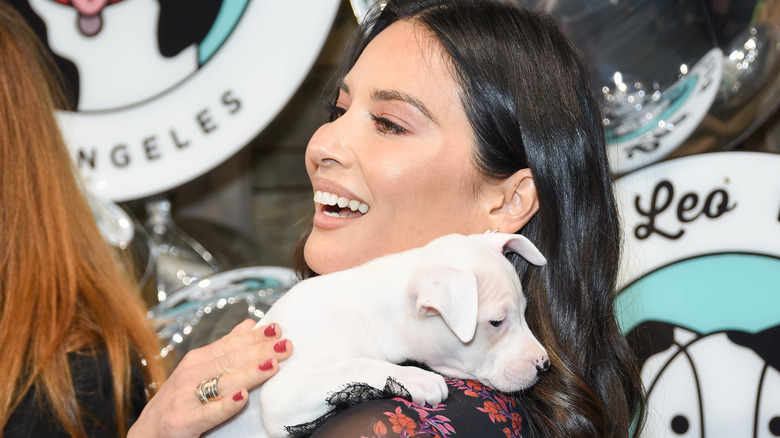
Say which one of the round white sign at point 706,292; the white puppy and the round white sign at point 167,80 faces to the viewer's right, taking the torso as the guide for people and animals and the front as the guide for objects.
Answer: the white puppy

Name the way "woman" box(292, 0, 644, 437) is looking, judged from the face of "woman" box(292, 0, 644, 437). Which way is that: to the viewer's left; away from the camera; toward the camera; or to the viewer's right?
to the viewer's left

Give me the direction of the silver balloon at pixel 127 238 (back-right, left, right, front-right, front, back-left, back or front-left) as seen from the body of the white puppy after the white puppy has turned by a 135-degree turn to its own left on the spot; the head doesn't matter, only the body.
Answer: front

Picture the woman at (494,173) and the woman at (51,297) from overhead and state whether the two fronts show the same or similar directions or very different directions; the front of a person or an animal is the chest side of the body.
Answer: very different directions

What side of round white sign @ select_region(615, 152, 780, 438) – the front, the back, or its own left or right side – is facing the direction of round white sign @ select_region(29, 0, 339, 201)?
right

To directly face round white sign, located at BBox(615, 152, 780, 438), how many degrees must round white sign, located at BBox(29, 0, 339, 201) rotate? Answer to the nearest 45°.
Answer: approximately 45° to its left

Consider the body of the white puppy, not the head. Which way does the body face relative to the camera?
to the viewer's right

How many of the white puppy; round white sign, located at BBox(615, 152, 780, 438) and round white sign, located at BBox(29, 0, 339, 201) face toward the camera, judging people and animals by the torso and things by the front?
2

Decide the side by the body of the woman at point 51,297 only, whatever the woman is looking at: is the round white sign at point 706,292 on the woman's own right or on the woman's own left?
on the woman's own right
